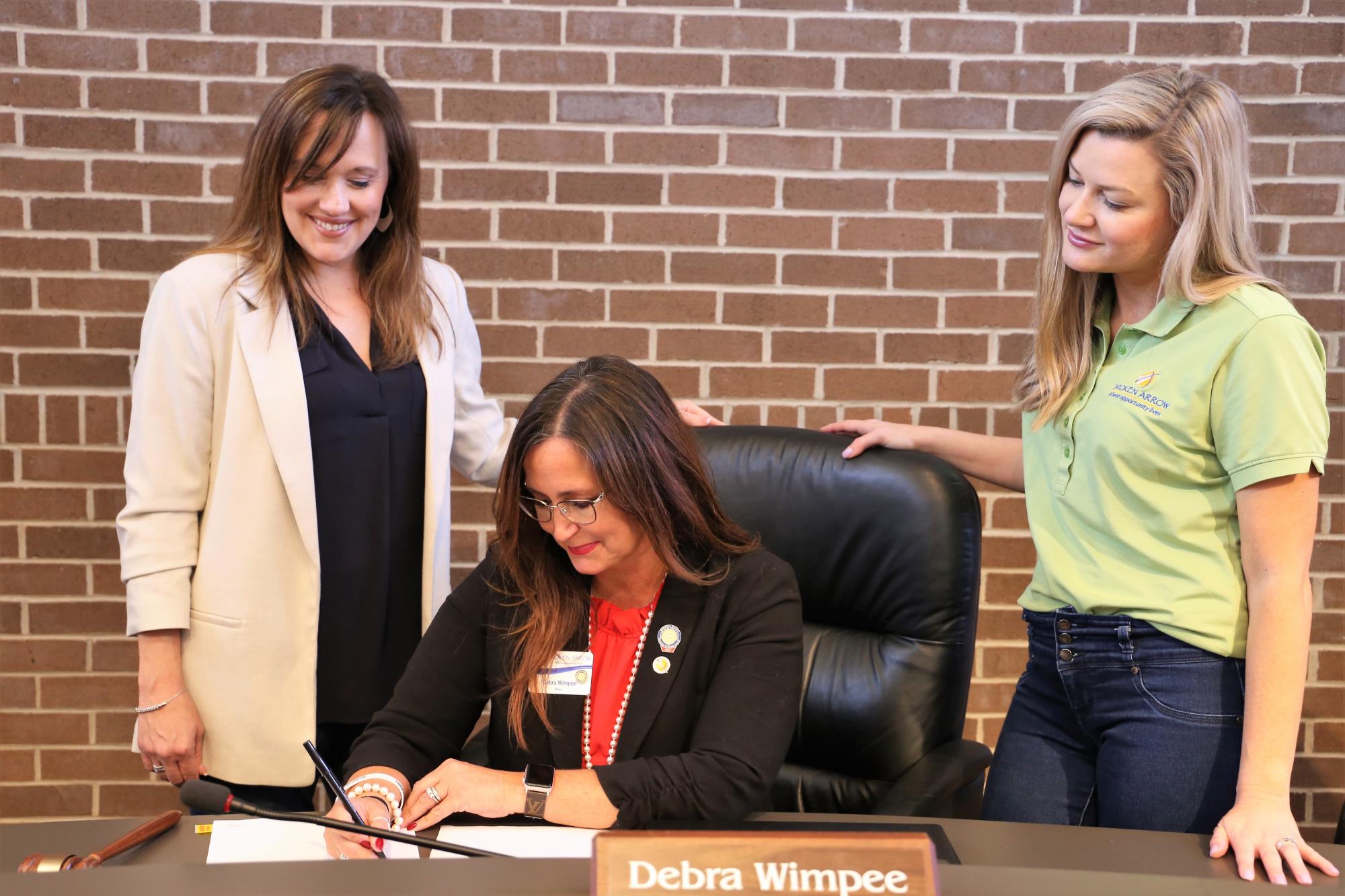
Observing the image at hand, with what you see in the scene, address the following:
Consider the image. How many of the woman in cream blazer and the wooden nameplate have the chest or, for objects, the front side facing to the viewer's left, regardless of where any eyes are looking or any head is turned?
0

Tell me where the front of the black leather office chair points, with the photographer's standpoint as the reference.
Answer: facing the viewer and to the left of the viewer

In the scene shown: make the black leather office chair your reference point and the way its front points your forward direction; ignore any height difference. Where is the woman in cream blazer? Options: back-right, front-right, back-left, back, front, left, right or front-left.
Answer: front-right

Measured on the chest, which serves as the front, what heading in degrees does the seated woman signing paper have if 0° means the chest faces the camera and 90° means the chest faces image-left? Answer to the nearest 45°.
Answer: approximately 45°

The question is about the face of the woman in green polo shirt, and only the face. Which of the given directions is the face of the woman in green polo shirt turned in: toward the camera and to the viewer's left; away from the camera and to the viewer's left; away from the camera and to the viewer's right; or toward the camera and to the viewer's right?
toward the camera and to the viewer's left

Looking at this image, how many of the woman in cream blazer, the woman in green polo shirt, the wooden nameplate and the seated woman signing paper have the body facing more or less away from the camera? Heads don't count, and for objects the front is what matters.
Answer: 0

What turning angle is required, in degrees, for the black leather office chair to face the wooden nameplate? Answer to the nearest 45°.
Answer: approximately 45° to its left

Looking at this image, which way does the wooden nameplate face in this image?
toward the camera

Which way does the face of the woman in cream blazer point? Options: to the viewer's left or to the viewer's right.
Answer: to the viewer's right

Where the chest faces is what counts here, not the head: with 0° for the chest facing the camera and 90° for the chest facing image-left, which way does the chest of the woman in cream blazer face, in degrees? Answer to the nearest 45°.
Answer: approximately 315°

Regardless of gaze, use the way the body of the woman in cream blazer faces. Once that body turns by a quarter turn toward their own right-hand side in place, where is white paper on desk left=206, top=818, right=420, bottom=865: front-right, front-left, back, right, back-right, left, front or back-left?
front-left

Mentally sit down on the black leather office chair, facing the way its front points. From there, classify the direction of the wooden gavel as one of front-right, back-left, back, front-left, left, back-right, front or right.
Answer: front

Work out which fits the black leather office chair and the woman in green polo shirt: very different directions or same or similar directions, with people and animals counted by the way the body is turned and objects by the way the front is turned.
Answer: same or similar directions

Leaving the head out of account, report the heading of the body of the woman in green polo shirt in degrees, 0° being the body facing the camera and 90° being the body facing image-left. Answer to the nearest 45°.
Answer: approximately 45°

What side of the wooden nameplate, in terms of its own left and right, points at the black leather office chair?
back
